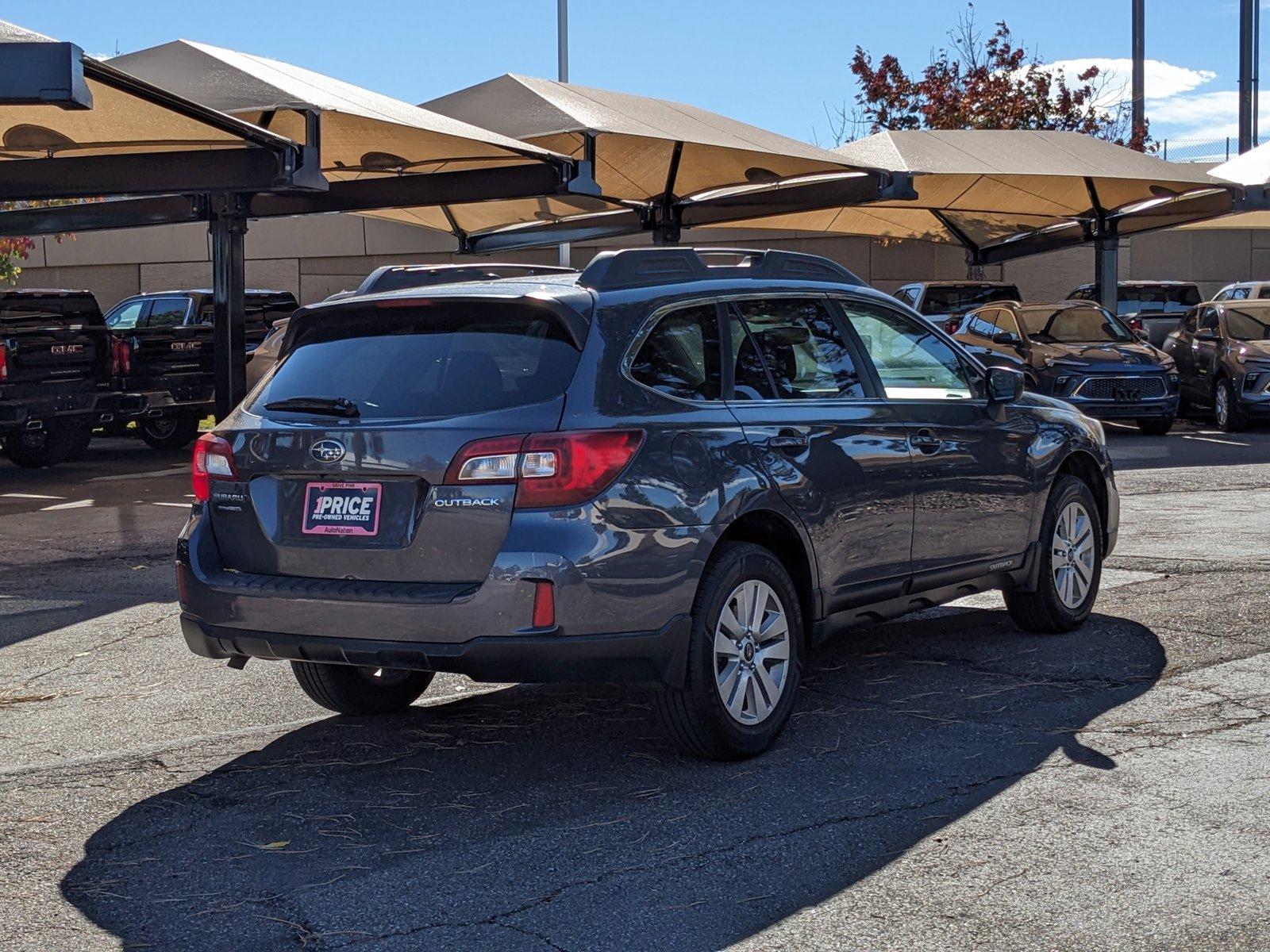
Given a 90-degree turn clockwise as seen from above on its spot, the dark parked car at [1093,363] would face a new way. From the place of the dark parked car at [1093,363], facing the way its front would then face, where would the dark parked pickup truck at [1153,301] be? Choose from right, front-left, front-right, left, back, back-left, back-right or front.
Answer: back-right

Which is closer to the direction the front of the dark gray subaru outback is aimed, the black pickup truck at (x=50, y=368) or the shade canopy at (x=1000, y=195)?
the shade canopy

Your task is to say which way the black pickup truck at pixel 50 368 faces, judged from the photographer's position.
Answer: facing away from the viewer and to the left of the viewer

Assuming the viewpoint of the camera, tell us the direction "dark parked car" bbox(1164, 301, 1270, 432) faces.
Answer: facing the viewer and to the right of the viewer

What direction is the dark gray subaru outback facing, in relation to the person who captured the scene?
facing away from the viewer and to the right of the viewer

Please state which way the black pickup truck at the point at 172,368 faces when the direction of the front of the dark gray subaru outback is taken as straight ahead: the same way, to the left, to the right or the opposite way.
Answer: to the left

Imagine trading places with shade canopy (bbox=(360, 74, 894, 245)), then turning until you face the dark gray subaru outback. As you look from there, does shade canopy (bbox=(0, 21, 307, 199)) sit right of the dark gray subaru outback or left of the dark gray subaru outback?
right

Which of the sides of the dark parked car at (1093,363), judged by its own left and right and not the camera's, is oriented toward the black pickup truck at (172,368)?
right
